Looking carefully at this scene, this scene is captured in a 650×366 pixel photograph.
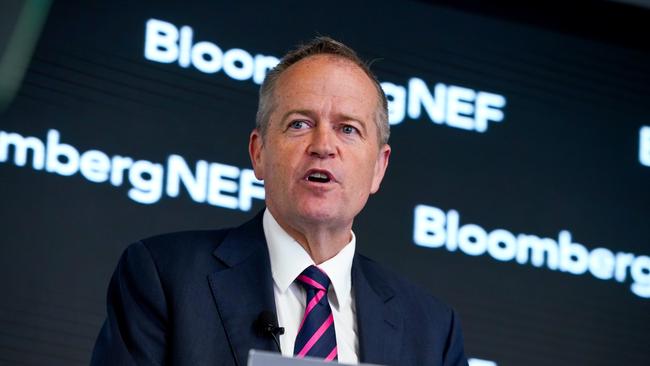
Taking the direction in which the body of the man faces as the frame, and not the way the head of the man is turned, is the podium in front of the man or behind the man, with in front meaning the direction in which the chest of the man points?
in front

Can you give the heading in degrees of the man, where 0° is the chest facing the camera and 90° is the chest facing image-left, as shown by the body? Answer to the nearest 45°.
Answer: approximately 0°
